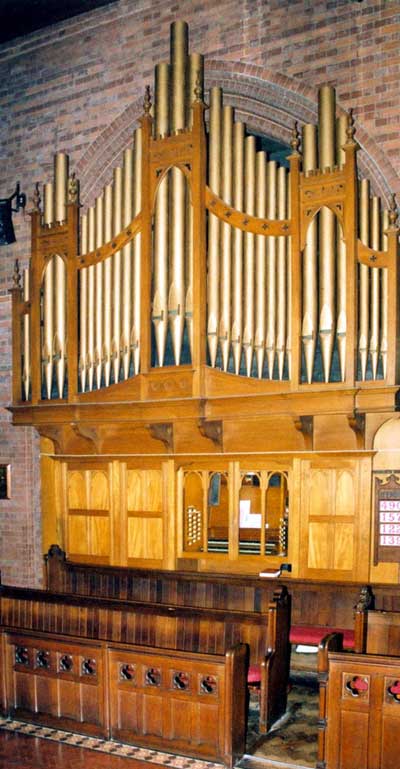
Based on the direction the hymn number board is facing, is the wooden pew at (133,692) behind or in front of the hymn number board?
in front

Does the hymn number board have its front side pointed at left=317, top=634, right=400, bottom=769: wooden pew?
yes

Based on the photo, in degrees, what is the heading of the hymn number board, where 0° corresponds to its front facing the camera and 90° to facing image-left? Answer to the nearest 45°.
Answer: approximately 0°
